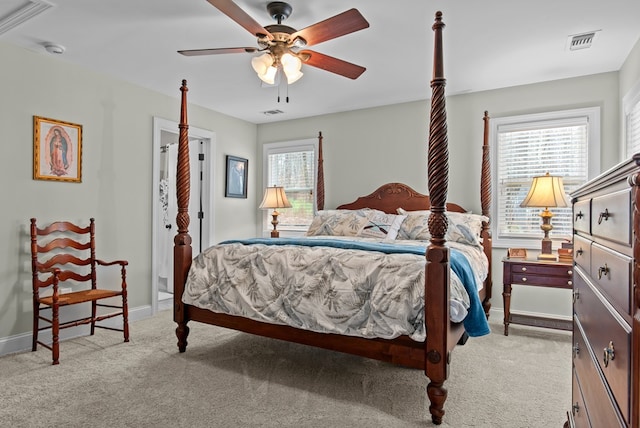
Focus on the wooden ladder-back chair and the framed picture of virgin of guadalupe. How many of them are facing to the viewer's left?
0

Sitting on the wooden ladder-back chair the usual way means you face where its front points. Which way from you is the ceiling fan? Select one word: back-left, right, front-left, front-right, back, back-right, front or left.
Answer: front

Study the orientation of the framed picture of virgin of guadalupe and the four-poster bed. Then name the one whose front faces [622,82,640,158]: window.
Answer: the framed picture of virgin of guadalupe

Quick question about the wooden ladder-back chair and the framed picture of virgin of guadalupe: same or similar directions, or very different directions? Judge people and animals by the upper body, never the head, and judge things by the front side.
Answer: same or similar directions

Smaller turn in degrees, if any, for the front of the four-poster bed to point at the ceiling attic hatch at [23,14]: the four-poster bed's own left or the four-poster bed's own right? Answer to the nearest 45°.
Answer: approximately 45° to the four-poster bed's own right

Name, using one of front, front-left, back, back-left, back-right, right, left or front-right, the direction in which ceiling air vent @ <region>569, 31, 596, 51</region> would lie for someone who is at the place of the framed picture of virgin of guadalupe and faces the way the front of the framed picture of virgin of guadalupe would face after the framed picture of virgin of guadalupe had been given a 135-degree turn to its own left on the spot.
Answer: back-right

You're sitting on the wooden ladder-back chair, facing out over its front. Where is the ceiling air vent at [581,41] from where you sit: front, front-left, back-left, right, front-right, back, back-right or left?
front

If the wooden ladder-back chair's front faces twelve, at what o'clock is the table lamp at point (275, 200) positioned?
The table lamp is roughly at 10 o'clock from the wooden ladder-back chair.

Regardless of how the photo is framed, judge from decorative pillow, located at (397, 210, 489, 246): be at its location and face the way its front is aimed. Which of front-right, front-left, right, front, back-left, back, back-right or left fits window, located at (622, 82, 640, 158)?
left

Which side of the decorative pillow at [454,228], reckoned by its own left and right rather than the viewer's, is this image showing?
front

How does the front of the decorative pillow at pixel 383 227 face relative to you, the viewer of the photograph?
facing the viewer and to the left of the viewer

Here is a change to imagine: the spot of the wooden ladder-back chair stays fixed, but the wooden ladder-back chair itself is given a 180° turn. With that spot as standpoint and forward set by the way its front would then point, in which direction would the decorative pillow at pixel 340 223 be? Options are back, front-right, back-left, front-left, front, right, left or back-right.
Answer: back-right

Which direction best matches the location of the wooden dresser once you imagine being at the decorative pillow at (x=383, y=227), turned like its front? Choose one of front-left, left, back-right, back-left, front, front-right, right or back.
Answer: front-left

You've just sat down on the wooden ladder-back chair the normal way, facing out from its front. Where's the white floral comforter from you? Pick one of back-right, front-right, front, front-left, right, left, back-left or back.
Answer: front

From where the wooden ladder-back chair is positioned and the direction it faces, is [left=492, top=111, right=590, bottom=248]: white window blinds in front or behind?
in front

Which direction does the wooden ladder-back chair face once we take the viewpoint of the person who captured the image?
facing the viewer and to the right of the viewer

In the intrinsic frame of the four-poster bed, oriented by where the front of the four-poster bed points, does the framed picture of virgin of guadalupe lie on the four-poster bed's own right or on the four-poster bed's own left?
on the four-poster bed's own right

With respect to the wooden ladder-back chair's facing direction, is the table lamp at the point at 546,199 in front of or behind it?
in front

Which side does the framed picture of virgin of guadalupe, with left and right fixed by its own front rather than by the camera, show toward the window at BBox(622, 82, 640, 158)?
front

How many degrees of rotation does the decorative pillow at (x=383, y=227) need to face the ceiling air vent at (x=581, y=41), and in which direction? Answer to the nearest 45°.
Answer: approximately 90° to its left
